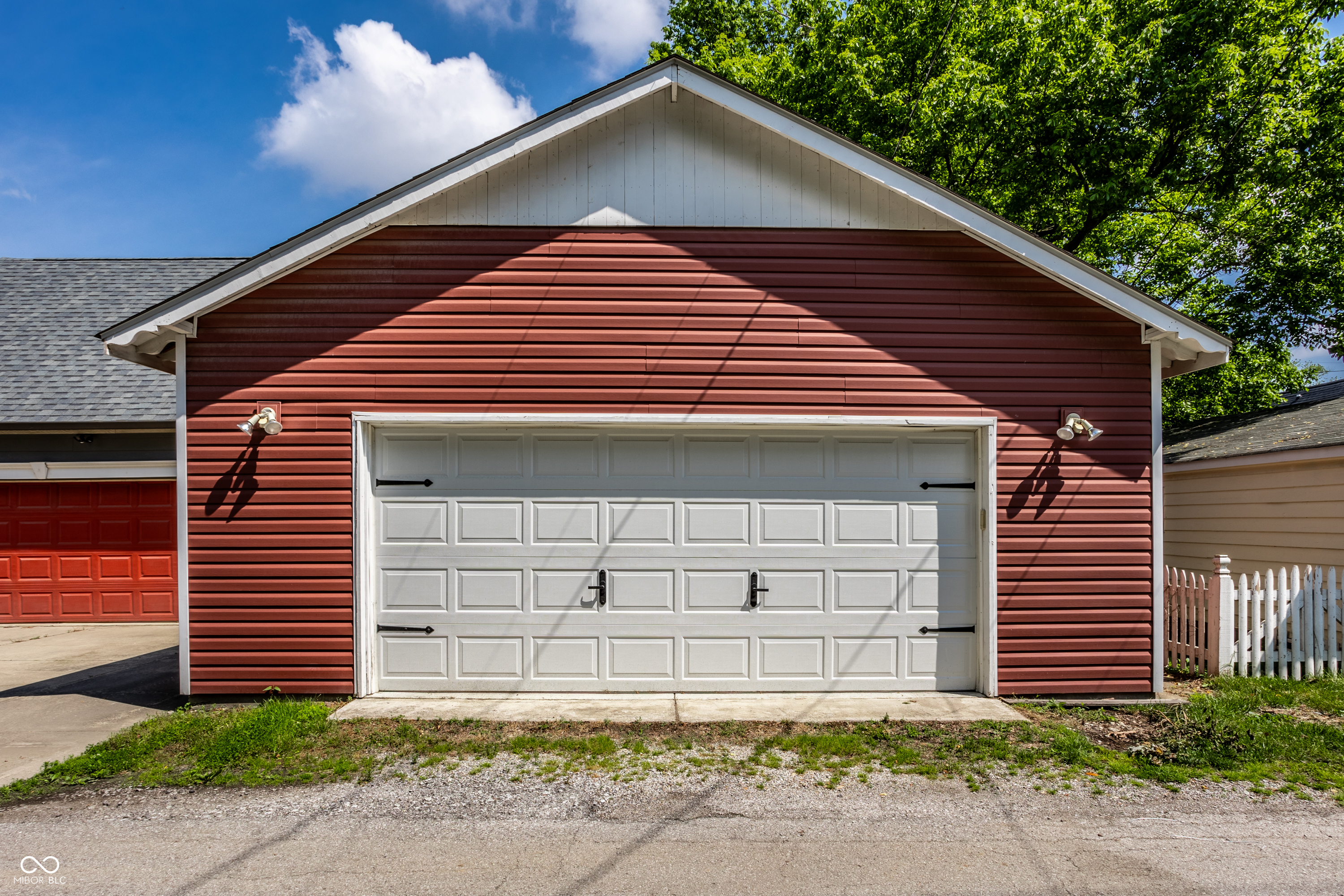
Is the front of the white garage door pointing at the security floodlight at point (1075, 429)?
no

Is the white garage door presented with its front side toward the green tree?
no

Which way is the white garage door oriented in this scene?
toward the camera

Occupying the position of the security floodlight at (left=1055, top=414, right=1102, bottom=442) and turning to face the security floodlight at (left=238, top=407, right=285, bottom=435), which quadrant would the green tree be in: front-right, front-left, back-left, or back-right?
back-right

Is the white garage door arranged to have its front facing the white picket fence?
no

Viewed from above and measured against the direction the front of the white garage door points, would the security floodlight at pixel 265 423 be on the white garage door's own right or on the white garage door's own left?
on the white garage door's own right

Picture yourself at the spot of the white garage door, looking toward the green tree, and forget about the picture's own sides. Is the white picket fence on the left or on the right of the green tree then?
right
